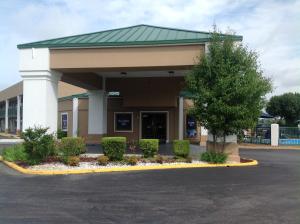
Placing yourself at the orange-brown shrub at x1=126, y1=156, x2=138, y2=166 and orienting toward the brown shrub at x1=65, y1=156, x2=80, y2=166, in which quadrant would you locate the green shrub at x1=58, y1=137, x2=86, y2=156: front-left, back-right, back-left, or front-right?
front-right

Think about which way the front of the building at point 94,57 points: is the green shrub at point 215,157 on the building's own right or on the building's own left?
on the building's own left

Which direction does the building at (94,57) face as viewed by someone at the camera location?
facing the viewer

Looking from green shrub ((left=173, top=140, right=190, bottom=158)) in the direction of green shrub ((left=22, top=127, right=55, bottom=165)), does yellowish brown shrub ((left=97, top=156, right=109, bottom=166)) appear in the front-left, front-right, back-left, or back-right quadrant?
front-left

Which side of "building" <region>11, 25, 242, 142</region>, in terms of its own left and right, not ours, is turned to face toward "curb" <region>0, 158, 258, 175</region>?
front

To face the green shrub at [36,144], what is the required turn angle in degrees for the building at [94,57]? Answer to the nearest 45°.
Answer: approximately 45° to its right
